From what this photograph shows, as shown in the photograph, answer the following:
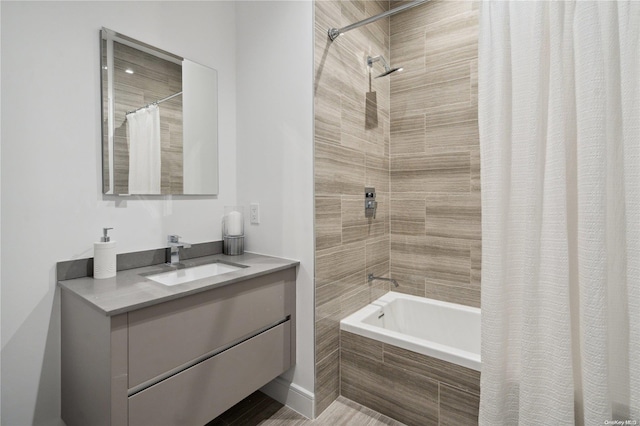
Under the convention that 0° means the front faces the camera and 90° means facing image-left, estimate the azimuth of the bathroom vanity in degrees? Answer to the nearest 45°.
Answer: approximately 315°

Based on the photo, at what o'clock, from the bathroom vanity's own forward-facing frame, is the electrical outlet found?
The electrical outlet is roughly at 9 o'clock from the bathroom vanity.

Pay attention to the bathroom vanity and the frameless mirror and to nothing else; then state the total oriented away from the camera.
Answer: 0

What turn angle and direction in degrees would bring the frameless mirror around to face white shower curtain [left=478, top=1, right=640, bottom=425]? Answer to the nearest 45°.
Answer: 0° — it already faces it

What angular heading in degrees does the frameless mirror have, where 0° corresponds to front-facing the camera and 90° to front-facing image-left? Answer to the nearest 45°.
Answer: approximately 315°

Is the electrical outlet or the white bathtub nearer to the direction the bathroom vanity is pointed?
the white bathtub

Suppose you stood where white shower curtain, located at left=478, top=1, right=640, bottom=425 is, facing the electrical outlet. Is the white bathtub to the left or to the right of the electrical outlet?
right

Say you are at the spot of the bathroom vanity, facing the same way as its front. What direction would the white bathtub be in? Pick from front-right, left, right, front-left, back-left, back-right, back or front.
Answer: front-left

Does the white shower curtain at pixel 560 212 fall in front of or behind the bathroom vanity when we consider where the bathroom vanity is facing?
in front
